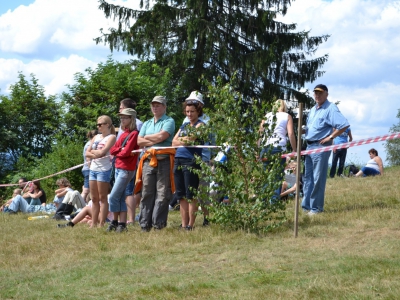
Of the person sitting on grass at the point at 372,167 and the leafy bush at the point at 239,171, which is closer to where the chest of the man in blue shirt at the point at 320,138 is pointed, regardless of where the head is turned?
the leafy bush

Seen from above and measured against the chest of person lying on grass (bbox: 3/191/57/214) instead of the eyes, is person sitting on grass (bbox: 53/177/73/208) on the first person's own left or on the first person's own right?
on the first person's own left

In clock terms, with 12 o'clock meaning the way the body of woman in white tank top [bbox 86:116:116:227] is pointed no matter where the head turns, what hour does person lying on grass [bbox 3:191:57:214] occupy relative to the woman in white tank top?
The person lying on grass is roughly at 4 o'clock from the woman in white tank top.

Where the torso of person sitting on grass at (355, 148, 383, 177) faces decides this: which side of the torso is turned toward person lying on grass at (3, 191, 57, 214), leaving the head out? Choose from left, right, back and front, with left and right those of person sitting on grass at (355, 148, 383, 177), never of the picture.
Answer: front

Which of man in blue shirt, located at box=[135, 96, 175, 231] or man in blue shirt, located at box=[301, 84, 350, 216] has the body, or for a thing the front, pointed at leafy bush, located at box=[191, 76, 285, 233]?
man in blue shirt, located at box=[301, 84, 350, 216]

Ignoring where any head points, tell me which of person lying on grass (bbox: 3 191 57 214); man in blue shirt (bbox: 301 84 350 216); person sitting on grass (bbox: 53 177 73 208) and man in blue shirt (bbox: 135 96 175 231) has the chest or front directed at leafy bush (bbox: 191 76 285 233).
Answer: man in blue shirt (bbox: 301 84 350 216)

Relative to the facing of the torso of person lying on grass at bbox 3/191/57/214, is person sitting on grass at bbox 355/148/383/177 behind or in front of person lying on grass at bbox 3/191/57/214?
behind

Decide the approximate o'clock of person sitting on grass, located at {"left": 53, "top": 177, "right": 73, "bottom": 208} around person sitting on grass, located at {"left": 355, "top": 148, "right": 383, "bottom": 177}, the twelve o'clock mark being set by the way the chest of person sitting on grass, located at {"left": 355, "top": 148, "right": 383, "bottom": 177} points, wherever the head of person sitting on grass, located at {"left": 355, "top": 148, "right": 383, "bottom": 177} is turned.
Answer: person sitting on grass, located at {"left": 53, "top": 177, "right": 73, "bottom": 208} is roughly at 11 o'clock from person sitting on grass, located at {"left": 355, "top": 148, "right": 383, "bottom": 177}.

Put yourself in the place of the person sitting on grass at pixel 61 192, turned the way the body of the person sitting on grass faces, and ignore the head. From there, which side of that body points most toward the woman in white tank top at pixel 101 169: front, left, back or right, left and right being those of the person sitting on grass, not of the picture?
left

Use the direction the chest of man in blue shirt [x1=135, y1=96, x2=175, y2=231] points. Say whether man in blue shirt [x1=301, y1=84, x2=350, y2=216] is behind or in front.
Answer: behind

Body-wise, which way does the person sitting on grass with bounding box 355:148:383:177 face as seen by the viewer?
to the viewer's left
